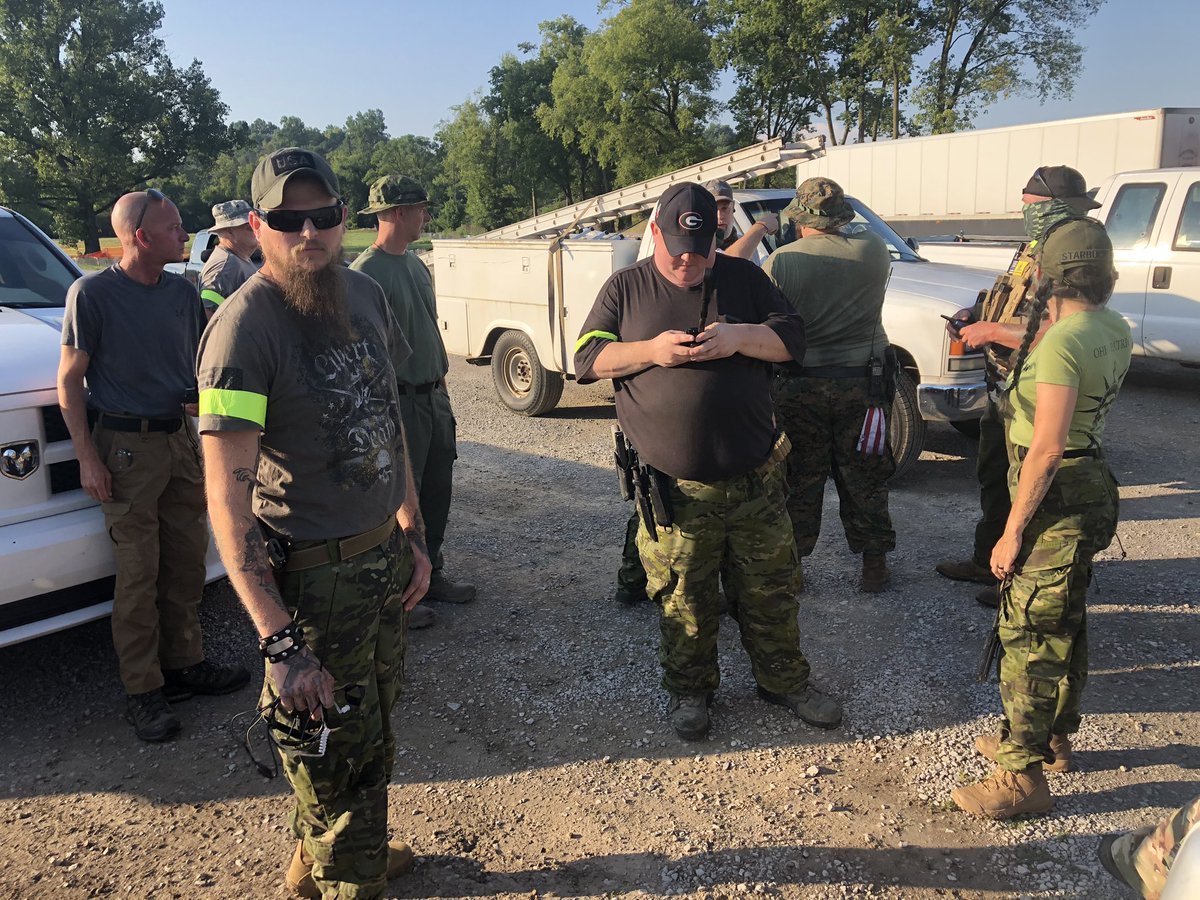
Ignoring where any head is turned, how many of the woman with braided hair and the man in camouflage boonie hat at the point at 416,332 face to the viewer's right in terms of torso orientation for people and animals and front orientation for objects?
1

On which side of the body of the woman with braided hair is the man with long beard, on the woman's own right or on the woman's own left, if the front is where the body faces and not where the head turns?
on the woman's own left

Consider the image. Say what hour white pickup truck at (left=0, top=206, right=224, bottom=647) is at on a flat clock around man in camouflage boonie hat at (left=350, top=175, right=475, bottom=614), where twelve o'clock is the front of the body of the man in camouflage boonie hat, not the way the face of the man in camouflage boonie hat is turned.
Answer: The white pickup truck is roughly at 5 o'clock from the man in camouflage boonie hat.

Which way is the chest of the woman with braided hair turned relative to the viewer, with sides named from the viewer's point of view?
facing away from the viewer and to the left of the viewer

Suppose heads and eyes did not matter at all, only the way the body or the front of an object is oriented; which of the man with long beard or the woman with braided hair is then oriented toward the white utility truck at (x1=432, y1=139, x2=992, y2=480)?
the woman with braided hair

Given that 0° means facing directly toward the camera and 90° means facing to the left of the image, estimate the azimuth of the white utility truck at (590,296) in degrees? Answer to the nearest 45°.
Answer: approximately 315°

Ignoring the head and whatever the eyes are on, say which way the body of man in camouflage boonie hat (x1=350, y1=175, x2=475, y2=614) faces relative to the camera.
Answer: to the viewer's right

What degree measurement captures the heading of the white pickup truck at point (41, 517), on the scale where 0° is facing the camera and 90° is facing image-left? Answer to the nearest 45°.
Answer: approximately 315°

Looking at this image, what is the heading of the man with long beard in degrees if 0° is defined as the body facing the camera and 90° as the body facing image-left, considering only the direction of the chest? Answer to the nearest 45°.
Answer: approximately 315°
